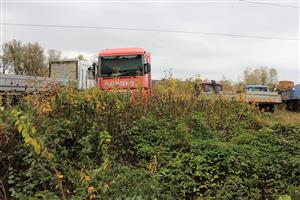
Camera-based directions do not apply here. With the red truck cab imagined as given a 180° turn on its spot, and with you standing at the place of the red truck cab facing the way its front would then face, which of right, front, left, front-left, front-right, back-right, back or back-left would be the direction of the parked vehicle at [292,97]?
front-right

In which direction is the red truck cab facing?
toward the camera
